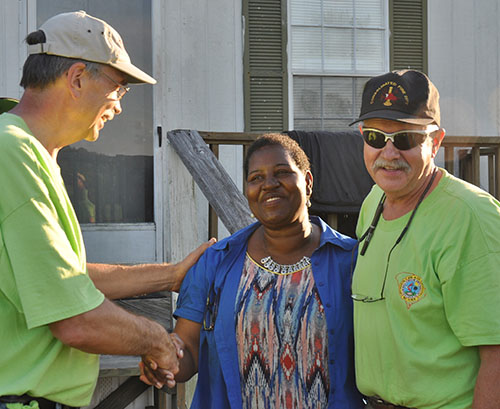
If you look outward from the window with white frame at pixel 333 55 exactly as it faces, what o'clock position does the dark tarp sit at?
The dark tarp is roughly at 12 o'clock from the window with white frame.

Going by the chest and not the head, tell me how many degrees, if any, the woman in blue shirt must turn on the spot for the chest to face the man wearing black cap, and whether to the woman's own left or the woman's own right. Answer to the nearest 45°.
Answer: approximately 45° to the woman's own left

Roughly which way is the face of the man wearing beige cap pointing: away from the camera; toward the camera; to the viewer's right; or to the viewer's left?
to the viewer's right

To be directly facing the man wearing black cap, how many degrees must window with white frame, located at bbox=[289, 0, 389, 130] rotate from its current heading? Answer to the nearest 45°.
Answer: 0° — it already faces them

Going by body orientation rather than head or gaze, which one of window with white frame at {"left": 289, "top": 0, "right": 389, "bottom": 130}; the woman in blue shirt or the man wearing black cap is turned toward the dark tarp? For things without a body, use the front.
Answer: the window with white frame

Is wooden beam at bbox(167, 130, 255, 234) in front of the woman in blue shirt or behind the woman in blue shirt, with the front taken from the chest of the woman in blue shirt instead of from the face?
behind

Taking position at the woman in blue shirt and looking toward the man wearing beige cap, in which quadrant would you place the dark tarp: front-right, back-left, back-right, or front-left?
back-right

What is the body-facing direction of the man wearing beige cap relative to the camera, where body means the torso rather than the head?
to the viewer's right

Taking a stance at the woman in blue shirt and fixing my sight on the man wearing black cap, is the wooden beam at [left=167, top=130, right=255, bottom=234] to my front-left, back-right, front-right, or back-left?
back-left

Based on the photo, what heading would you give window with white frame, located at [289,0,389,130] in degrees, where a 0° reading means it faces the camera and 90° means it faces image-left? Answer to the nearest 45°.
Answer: approximately 0°

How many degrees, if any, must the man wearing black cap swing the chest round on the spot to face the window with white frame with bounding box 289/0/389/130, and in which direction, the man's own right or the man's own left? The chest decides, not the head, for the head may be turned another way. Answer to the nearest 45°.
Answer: approximately 135° to the man's own right

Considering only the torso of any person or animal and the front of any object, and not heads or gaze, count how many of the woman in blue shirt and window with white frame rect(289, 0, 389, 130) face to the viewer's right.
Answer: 0
